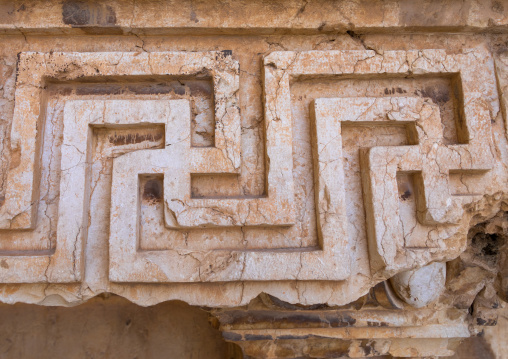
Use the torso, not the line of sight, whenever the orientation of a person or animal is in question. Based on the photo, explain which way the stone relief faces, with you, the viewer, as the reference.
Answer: facing the viewer
